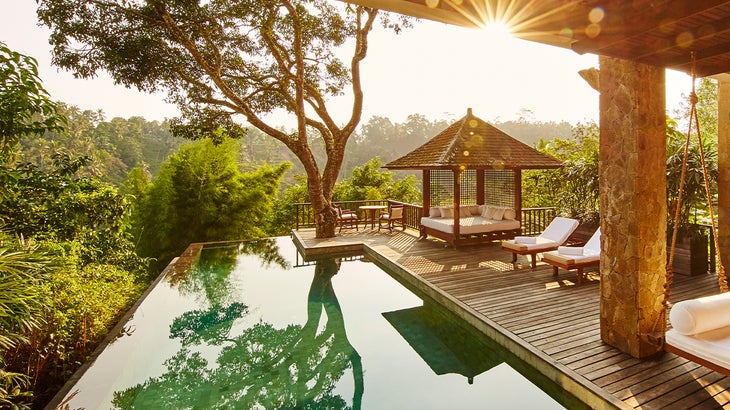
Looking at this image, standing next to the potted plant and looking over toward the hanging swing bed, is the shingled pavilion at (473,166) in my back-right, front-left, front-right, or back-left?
back-right

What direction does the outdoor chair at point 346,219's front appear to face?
to the viewer's right

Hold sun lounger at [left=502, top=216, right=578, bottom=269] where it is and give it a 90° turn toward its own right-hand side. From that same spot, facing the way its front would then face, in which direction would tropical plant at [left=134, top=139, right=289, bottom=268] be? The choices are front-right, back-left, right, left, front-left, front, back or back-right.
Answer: front-left

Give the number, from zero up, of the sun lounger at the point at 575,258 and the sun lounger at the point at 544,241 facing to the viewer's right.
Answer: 0

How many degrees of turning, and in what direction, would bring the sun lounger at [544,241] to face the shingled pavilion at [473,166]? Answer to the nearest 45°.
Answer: approximately 90° to its right

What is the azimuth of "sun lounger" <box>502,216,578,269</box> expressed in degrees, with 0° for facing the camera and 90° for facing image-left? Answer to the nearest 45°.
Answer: approximately 45°

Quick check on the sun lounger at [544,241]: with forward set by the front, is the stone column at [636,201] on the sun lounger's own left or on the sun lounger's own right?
on the sun lounger's own left

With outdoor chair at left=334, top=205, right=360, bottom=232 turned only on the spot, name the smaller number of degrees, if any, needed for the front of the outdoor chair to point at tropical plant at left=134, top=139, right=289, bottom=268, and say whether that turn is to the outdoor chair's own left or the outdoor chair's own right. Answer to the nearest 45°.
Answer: approximately 180°

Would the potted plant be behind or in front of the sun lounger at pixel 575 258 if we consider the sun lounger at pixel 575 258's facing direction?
behind

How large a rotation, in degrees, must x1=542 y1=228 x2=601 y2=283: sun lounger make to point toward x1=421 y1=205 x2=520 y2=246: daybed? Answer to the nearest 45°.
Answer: approximately 90° to its right

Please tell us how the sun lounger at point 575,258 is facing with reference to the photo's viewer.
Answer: facing the viewer and to the left of the viewer
